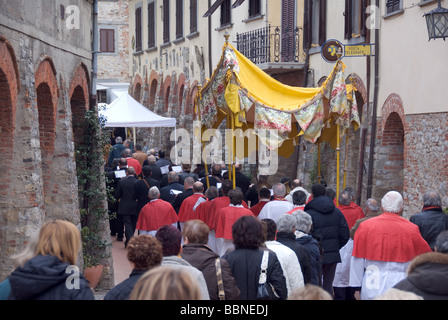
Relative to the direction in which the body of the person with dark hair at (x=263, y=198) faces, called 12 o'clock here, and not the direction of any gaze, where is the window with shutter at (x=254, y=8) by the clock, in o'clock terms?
The window with shutter is roughly at 12 o'clock from the person with dark hair.

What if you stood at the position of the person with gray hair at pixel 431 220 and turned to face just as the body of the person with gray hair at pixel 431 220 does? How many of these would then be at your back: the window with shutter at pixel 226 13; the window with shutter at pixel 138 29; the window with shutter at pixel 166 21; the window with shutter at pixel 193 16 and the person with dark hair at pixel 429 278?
1

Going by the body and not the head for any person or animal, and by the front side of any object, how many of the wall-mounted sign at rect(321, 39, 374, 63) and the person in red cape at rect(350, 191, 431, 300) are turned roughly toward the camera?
1

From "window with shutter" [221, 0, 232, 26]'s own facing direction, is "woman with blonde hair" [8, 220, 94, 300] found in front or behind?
in front

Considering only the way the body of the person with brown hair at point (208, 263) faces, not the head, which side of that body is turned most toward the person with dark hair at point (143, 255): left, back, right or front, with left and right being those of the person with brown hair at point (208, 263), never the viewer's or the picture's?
left

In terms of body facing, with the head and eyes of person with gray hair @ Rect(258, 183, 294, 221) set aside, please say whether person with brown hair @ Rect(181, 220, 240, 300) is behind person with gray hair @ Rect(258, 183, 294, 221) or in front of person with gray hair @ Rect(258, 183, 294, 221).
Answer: behind

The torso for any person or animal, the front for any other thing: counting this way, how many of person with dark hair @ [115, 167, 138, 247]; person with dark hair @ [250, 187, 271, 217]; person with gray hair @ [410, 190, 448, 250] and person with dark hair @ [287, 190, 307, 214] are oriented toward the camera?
0

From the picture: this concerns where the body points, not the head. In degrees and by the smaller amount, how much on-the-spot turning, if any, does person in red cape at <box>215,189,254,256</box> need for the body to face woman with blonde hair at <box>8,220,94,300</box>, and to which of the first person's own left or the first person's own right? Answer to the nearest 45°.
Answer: approximately 180°

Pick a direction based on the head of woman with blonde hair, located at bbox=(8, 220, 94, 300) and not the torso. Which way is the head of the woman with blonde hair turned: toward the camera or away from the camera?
away from the camera

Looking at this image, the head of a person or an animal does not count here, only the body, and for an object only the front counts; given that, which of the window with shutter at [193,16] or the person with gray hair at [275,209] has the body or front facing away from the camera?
the person with gray hair

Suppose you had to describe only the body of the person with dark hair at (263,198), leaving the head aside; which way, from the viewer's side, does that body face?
away from the camera

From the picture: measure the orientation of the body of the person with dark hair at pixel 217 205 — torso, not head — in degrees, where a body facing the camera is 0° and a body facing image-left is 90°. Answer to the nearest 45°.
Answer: approximately 180°

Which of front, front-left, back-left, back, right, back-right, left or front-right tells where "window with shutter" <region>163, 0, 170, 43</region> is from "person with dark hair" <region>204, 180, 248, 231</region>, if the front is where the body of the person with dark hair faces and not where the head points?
front

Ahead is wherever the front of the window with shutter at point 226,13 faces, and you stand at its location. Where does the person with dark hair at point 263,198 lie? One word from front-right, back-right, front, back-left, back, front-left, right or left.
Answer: front-left

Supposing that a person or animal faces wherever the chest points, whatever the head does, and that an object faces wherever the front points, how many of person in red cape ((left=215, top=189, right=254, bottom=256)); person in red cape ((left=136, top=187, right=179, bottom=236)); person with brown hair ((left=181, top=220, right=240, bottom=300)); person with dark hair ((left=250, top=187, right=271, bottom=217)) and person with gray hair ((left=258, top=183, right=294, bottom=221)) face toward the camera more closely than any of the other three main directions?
0

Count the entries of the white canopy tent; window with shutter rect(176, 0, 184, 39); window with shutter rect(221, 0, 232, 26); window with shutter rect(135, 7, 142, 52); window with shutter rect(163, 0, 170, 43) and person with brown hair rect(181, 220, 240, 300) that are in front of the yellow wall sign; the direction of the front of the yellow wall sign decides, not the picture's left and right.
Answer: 1

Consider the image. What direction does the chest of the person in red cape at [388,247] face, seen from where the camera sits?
away from the camera

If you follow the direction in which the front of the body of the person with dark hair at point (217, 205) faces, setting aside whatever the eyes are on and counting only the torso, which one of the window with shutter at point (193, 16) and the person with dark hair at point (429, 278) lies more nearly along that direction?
the window with shutter

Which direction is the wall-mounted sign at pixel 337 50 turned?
toward the camera

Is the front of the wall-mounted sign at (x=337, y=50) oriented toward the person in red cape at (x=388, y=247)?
yes

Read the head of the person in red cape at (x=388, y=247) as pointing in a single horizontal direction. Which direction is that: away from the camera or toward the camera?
away from the camera

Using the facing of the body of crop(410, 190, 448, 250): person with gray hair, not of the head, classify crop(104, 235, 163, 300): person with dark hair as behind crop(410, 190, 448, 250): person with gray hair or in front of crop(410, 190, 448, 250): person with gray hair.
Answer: behind

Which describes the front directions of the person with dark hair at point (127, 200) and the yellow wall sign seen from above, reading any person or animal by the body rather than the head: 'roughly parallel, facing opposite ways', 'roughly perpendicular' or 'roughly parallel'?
roughly parallel, facing opposite ways

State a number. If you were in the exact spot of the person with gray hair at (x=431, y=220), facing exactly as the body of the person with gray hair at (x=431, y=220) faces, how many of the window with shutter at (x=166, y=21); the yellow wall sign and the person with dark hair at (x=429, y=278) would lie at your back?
1

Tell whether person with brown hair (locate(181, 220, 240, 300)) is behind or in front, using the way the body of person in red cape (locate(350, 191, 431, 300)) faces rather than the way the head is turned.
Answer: behind

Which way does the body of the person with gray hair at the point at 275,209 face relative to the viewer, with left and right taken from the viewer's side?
facing away from the viewer

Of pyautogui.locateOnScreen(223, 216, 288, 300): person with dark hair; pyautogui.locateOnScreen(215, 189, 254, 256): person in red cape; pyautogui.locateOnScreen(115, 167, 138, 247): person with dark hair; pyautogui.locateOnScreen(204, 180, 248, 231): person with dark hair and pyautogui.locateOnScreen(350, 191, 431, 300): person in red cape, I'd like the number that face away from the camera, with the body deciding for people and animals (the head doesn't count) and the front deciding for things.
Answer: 5
